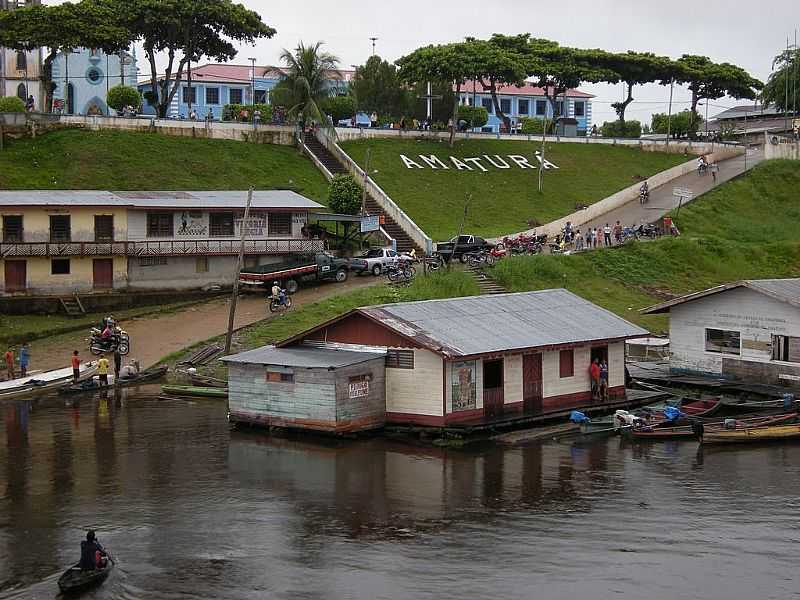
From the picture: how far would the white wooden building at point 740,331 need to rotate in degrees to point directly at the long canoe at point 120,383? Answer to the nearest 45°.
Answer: approximately 45° to its right

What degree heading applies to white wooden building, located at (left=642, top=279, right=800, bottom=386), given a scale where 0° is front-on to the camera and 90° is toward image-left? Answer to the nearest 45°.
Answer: approximately 45°

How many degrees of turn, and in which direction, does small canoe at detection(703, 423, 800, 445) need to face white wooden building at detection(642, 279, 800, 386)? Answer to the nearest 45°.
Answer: approximately 90° to its right

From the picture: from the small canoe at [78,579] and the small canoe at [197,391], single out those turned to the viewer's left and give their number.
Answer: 1

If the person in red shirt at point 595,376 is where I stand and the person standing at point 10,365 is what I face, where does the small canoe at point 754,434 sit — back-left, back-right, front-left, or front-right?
back-left

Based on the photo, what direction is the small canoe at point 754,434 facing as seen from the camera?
to the viewer's left

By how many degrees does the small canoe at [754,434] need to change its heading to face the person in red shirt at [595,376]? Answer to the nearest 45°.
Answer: approximately 45° to its right
